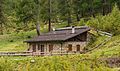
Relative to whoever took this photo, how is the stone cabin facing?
facing the viewer and to the left of the viewer
